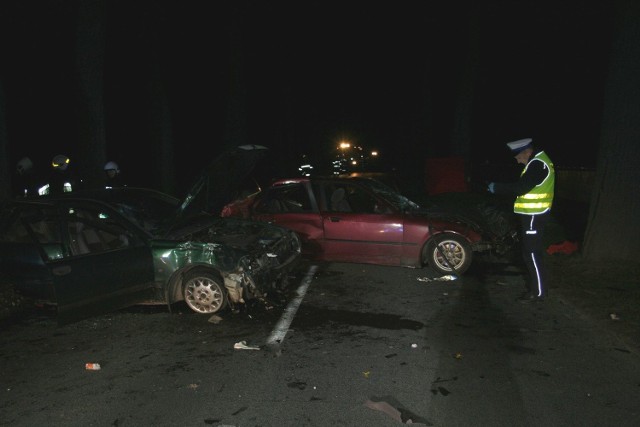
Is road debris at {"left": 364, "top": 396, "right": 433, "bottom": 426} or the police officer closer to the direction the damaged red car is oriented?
the police officer

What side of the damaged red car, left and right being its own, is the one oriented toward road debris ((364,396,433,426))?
right

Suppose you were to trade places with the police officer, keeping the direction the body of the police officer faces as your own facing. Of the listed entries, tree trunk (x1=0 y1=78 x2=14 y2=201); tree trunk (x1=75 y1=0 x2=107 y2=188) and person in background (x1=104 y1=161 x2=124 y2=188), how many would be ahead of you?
3

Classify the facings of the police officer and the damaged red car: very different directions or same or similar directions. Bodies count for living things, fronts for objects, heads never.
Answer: very different directions

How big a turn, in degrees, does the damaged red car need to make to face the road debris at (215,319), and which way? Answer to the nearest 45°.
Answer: approximately 135° to its right

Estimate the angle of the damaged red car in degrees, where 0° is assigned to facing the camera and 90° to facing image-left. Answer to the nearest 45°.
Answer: approximately 270°

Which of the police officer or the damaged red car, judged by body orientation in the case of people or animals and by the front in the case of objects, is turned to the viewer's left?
the police officer

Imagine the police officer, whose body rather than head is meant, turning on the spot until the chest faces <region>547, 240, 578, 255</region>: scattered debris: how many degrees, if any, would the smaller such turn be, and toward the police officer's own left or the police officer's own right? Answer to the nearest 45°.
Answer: approximately 90° to the police officer's own right

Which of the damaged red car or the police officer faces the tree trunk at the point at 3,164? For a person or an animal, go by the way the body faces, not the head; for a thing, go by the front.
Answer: the police officer

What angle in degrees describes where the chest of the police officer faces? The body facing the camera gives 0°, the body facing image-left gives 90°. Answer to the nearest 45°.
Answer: approximately 90°

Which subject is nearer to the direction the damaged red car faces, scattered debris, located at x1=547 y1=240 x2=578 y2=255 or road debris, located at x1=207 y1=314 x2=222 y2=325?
the scattered debris
